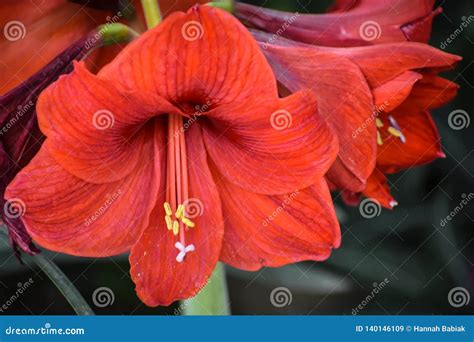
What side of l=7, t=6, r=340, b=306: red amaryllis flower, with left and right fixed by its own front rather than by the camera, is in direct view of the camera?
front
